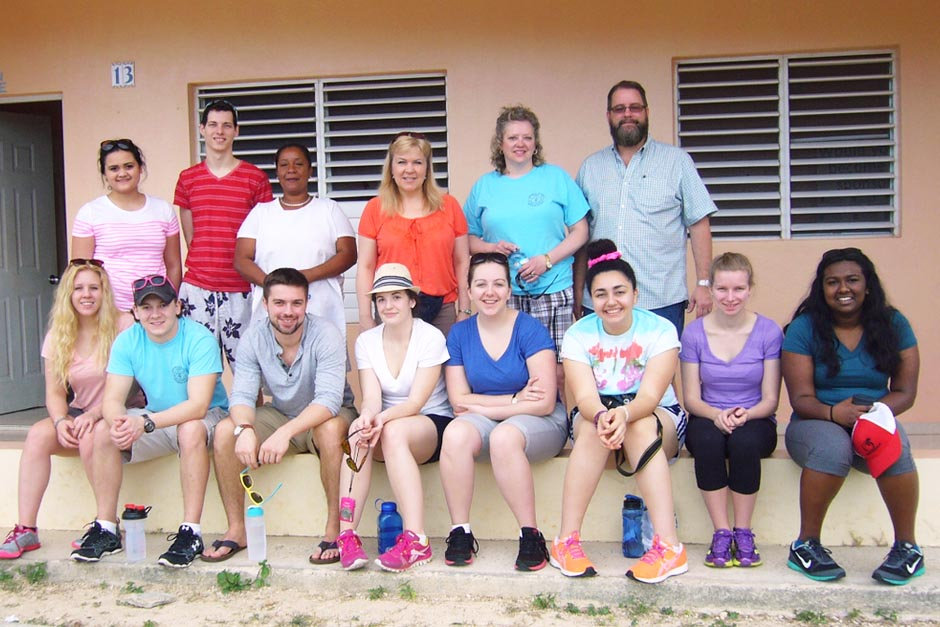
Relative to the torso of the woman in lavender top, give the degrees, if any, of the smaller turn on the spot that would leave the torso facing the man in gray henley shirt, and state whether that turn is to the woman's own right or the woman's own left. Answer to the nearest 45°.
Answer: approximately 90° to the woman's own right

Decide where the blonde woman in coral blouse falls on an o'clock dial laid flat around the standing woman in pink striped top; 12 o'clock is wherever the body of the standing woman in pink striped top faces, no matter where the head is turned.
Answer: The blonde woman in coral blouse is roughly at 10 o'clock from the standing woman in pink striped top.

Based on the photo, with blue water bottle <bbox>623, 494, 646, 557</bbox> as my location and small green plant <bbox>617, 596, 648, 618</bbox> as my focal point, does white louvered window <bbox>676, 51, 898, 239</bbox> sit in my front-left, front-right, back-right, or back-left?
back-left

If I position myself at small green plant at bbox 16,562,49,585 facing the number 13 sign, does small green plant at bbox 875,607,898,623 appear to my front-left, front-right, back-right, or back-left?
back-right

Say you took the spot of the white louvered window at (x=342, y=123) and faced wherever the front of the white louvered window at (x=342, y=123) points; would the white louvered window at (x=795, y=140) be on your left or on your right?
on your left

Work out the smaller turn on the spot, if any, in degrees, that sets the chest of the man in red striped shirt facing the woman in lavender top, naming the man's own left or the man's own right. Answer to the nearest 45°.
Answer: approximately 45° to the man's own left

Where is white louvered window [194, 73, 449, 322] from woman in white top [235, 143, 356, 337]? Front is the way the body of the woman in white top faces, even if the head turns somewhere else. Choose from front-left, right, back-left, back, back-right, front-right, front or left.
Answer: back

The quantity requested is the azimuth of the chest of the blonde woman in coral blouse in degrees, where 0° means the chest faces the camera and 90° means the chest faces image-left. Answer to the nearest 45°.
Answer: approximately 0°
